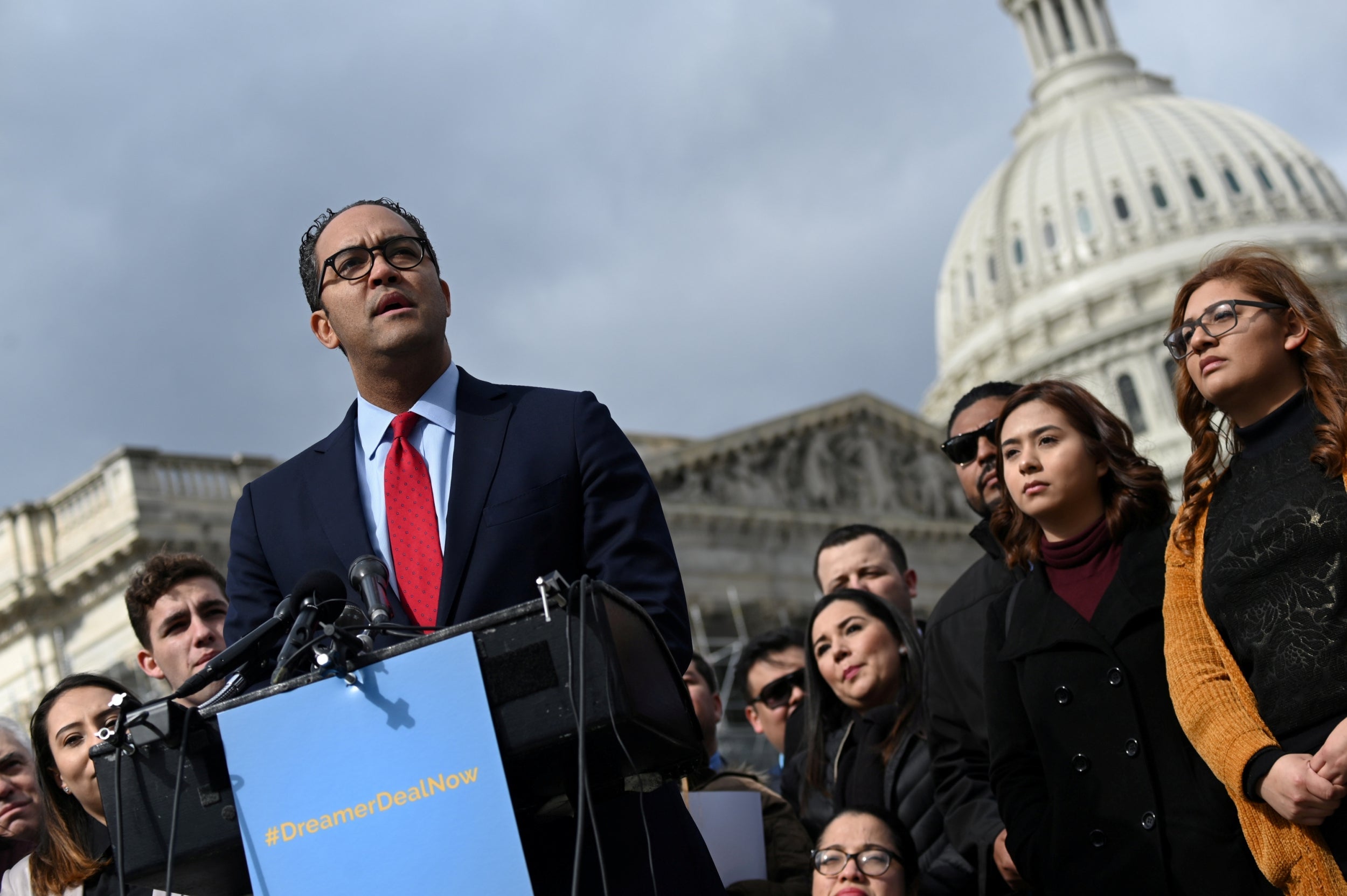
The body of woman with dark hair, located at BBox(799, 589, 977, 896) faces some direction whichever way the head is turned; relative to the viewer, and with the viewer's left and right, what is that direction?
facing the viewer and to the left of the viewer

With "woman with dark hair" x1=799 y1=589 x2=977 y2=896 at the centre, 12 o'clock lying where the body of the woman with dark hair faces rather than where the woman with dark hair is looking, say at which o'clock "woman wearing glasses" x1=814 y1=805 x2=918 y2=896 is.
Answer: The woman wearing glasses is roughly at 11 o'clock from the woman with dark hair.

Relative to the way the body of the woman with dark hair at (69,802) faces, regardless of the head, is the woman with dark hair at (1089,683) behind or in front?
in front

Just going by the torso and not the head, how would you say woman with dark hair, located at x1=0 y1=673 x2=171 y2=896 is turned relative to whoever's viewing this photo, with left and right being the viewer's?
facing the viewer and to the right of the viewer

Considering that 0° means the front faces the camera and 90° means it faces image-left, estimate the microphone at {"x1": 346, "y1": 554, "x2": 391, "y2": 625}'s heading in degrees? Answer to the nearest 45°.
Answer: approximately 180°

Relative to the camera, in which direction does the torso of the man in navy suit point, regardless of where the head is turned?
toward the camera

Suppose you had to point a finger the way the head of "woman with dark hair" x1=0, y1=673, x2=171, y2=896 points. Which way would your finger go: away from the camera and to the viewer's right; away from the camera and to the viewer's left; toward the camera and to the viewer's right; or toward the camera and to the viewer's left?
toward the camera and to the viewer's right

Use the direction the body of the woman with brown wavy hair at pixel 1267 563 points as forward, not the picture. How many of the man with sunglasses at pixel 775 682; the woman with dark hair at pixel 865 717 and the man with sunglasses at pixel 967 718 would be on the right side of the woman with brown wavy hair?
3

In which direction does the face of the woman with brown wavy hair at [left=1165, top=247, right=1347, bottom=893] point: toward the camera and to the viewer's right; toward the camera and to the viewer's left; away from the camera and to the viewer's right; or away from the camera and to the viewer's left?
toward the camera and to the viewer's left
